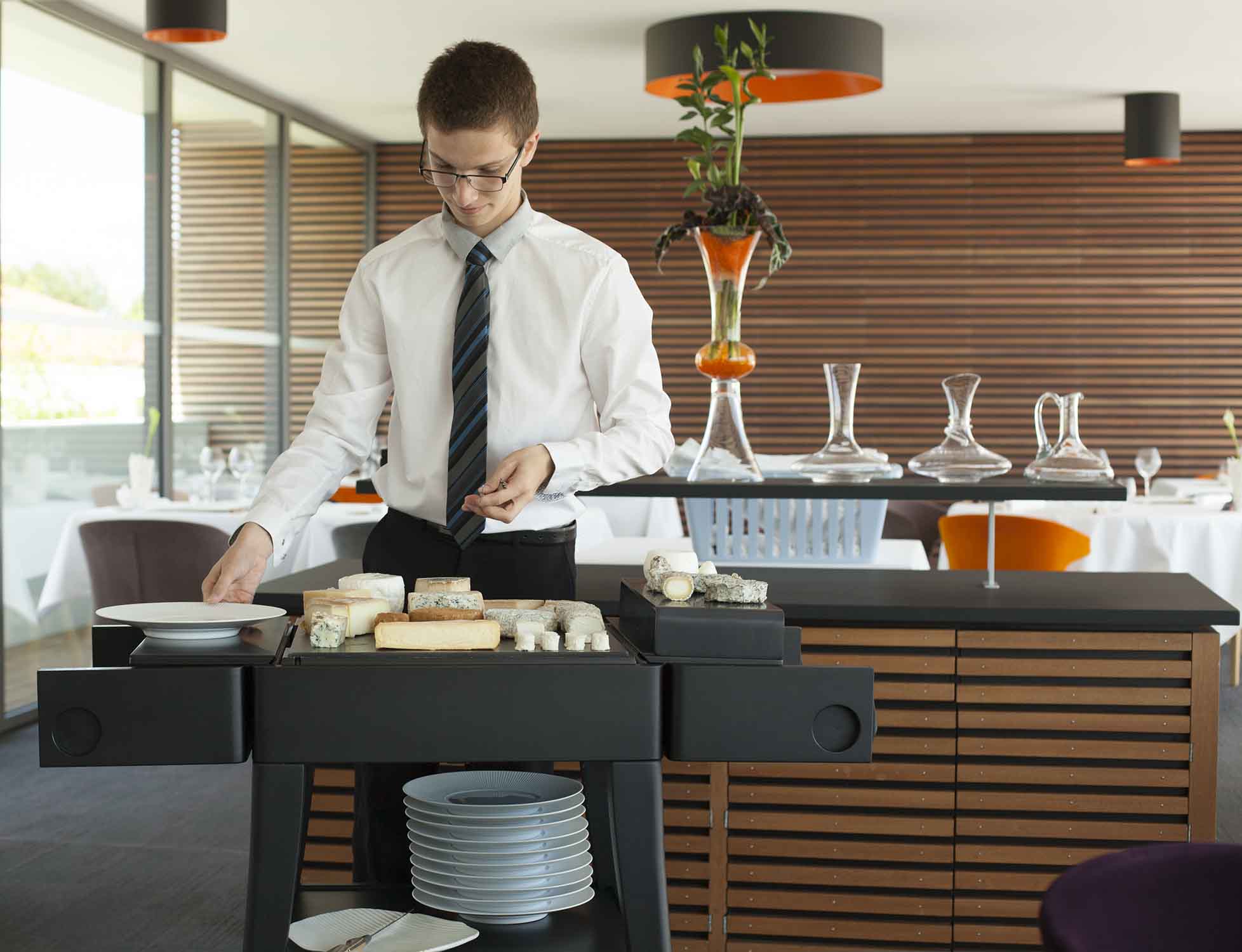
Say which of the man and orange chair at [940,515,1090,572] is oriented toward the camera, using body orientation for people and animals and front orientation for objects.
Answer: the man

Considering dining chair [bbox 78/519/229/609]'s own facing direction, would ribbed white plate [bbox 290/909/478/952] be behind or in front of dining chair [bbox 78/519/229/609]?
behind

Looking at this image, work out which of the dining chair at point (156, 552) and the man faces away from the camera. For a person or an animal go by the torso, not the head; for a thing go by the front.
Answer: the dining chair

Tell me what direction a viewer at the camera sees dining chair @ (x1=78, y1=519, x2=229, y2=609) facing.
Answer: facing away from the viewer

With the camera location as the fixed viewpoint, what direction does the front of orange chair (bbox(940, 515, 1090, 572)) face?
facing away from the viewer and to the right of the viewer

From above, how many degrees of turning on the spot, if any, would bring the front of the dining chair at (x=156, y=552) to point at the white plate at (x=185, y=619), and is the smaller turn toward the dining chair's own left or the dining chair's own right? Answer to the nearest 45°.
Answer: approximately 180°

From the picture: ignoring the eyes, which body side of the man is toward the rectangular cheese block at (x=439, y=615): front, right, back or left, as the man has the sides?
front

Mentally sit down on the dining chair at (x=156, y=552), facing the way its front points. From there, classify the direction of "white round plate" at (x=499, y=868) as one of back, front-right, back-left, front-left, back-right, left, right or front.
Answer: back

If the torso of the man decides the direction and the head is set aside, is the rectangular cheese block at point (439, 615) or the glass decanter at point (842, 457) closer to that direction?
the rectangular cheese block

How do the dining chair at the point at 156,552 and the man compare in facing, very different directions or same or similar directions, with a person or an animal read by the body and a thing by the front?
very different directions

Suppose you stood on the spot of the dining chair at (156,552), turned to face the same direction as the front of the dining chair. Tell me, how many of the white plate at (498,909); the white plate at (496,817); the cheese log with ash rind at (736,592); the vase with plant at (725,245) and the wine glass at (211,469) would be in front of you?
1

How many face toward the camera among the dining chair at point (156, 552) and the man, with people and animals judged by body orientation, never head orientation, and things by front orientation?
1

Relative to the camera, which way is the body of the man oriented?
toward the camera

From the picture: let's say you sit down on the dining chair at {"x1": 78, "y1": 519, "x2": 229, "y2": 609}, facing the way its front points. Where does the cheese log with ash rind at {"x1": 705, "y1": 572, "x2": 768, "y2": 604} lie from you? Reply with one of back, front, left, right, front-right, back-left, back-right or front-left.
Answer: back
